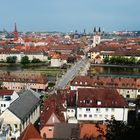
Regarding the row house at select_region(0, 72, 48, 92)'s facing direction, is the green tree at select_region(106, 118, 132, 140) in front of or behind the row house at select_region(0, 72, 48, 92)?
in front

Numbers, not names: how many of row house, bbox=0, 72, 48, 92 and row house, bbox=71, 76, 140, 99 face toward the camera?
2

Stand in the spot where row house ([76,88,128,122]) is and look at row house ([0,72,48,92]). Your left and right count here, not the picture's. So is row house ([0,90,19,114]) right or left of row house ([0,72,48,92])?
left

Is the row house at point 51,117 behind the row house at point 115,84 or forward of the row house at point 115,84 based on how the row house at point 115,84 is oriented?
forward

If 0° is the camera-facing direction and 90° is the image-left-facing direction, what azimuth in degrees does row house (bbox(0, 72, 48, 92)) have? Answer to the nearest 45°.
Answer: approximately 0°

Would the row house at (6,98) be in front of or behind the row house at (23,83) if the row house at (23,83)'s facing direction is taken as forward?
in front

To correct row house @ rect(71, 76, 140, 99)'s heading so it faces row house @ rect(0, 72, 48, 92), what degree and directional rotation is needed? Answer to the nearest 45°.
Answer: approximately 90° to its right

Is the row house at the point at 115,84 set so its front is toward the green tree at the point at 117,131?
yes
